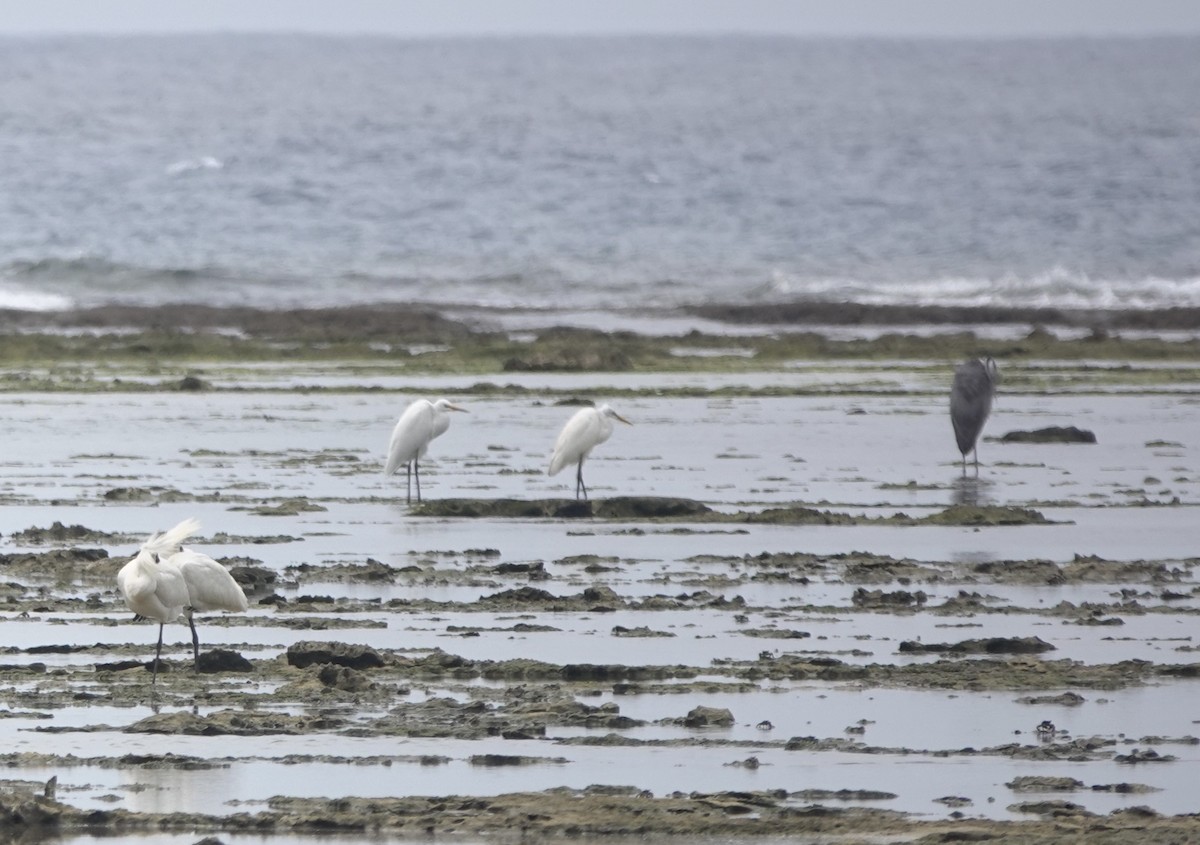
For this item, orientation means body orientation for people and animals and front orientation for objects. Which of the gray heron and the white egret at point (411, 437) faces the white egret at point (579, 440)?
the white egret at point (411, 437)

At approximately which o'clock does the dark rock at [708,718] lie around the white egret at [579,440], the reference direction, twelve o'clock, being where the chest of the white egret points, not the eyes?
The dark rock is roughly at 3 o'clock from the white egret.

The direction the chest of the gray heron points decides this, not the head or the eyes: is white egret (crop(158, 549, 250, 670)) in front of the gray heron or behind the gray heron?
behind

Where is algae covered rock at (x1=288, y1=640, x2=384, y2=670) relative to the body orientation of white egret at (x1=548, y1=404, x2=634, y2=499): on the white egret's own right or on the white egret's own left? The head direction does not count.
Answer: on the white egret's own right

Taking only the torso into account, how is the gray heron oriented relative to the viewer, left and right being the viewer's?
facing away from the viewer and to the right of the viewer

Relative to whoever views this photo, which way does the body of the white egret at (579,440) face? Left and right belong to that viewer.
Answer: facing to the right of the viewer

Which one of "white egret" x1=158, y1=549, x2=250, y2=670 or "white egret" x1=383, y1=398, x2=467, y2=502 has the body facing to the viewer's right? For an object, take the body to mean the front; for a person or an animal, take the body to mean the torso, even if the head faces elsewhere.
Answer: "white egret" x1=383, y1=398, x2=467, y2=502

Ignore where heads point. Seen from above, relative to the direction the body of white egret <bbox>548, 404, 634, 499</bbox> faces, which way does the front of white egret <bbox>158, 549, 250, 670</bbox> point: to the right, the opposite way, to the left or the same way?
the opposite way

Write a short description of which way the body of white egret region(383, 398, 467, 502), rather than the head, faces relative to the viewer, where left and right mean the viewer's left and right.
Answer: facing to the right of the viewer

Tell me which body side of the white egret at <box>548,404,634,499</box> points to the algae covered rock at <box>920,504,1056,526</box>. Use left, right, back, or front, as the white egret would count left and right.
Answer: front

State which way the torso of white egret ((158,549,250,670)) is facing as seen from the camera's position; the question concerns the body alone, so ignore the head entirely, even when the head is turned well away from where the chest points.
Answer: to the viewer's left

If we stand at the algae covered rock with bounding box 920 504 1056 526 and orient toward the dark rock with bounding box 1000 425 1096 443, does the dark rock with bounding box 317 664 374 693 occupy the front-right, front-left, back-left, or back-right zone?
back-left

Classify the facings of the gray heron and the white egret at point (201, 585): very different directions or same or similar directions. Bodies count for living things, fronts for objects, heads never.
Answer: very different directions

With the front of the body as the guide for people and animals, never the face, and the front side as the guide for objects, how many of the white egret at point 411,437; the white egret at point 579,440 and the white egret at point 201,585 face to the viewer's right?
2
